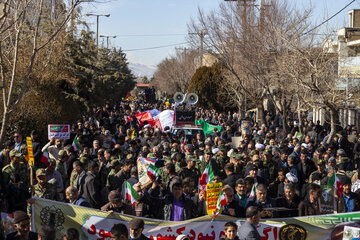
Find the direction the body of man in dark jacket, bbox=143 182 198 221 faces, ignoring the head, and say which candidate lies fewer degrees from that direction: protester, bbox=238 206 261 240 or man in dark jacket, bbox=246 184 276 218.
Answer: the protester

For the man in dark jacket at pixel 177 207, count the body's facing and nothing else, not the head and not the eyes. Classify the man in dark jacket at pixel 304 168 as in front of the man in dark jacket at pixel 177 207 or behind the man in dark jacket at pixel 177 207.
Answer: behind

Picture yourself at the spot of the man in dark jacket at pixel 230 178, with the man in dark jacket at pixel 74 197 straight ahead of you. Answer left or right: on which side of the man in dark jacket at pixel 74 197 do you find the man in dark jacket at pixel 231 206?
left

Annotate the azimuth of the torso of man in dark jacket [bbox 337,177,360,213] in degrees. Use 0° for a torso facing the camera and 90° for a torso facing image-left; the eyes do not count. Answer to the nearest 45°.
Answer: approximately 0°

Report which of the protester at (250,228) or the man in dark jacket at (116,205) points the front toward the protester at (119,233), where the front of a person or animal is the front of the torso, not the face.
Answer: the man in dark jacket

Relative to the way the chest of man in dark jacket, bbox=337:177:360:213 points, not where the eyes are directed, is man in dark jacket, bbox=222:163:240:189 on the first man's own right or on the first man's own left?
on the first man's own right

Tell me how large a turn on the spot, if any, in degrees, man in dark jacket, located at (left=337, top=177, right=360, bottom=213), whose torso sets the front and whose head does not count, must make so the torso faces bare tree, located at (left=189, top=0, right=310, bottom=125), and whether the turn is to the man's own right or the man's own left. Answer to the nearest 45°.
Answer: approximately 180°

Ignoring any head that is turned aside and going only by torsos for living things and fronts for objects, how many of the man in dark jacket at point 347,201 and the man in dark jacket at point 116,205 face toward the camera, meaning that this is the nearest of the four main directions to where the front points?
2

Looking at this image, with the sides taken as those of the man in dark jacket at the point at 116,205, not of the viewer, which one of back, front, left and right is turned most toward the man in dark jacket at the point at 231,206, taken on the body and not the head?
left
